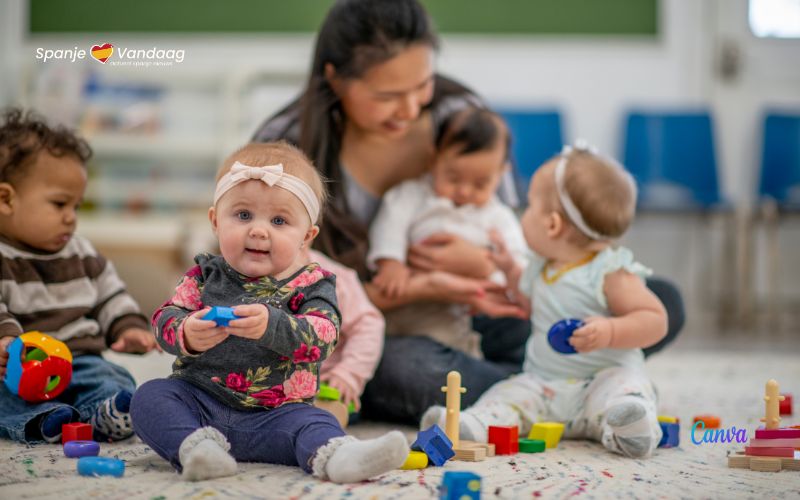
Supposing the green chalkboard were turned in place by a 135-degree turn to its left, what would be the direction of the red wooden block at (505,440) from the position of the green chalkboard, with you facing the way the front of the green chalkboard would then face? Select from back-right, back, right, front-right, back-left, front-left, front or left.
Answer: back-right

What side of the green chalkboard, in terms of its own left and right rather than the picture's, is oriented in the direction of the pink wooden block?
front

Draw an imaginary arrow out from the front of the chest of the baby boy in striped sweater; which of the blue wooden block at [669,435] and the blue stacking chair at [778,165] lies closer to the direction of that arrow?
the blue wooden block

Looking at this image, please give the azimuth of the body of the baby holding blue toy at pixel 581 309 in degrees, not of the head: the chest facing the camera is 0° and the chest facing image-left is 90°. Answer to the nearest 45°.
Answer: approximately 45°

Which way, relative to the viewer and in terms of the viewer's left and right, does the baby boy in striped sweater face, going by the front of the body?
facing the viewer and to the right of the viewer

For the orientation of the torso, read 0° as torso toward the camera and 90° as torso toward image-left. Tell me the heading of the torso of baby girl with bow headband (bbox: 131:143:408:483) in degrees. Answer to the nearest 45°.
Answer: approximately 0°

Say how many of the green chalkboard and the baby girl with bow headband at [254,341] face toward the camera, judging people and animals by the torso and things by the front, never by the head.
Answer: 2

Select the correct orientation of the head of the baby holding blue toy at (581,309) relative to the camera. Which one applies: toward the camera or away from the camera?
away from the camera

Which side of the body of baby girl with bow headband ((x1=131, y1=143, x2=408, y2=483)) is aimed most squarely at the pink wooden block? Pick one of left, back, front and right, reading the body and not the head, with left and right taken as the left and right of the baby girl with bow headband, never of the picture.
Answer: left

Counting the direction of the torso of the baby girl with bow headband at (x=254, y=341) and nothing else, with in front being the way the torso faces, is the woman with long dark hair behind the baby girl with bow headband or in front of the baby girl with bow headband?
behind

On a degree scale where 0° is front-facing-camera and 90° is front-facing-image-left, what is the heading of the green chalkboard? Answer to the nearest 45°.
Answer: approximately 0°
